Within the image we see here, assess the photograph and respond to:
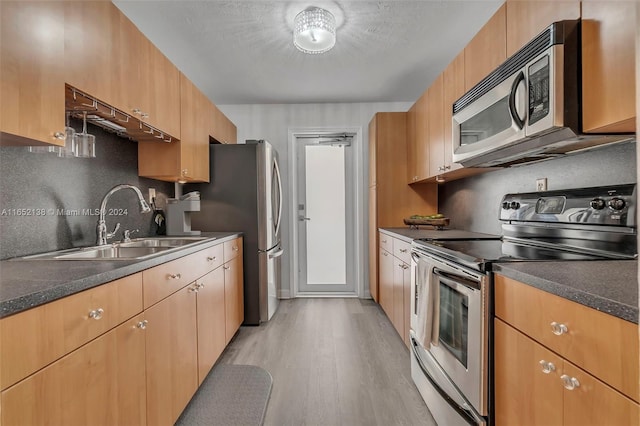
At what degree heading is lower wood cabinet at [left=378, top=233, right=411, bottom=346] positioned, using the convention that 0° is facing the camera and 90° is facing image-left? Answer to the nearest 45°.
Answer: approximately 90°

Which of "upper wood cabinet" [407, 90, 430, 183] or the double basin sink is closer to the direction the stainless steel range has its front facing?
the double basin sink

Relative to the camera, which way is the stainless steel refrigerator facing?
to the viewer's right

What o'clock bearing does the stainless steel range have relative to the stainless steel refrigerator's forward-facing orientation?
The stainless steel range is roughly at 2 o'clock from the stainless steel refrigerator.

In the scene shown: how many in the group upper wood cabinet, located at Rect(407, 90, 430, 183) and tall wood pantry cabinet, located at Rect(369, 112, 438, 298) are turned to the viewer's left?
2

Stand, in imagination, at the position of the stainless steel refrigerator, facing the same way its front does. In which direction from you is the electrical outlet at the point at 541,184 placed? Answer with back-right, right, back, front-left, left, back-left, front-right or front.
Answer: front-right

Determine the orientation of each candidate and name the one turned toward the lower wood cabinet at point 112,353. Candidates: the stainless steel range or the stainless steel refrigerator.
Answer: the stainless steel range

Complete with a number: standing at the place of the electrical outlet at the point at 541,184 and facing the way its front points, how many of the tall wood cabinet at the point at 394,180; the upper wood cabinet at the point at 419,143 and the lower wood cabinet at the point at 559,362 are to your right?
2

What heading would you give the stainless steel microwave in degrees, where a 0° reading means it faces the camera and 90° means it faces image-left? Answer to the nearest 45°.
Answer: approximately 45°

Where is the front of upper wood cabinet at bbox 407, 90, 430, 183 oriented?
to the viewer's left
